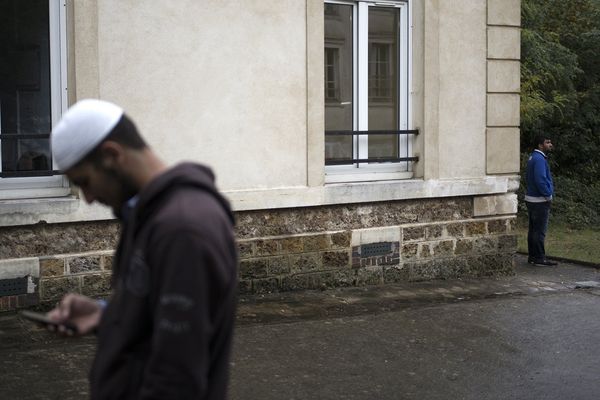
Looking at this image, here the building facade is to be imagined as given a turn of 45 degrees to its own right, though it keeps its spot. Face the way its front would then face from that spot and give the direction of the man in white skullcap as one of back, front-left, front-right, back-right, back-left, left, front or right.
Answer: front-left

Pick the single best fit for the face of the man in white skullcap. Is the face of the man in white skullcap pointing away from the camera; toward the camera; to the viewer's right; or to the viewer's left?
to the viewer's left

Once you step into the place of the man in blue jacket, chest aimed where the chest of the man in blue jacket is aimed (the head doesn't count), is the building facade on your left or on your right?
on your right

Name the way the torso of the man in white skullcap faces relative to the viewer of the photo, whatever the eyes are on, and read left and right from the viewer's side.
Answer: facing to the left of the viewer

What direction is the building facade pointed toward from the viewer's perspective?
toward the camera

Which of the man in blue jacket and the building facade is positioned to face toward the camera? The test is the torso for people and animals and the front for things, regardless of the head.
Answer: the building facade
